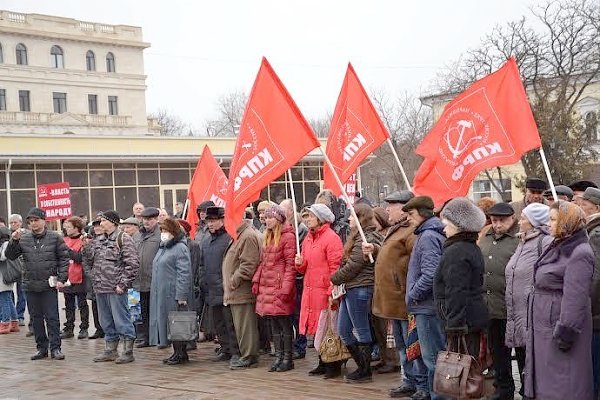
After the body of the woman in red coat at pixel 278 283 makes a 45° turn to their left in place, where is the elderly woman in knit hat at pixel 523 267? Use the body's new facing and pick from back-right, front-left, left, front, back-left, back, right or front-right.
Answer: front-left

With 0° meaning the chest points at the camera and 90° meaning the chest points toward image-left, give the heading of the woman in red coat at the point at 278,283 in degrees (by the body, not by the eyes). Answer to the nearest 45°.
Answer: approximately 45°

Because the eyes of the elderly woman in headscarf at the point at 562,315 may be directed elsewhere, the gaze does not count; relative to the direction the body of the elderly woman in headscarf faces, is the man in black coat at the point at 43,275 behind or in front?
in front

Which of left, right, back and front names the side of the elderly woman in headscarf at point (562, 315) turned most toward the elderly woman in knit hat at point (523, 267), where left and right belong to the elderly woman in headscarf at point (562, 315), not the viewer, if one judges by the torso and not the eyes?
right

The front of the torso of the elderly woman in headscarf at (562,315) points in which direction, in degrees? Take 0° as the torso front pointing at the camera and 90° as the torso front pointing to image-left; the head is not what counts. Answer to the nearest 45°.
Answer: approximately 90°

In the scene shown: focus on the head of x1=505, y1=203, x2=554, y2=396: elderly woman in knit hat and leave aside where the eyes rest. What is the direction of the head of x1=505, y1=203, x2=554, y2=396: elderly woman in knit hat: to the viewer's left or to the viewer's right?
to the viewer's left

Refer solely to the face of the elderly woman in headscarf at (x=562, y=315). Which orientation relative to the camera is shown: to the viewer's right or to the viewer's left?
to the viewer's left

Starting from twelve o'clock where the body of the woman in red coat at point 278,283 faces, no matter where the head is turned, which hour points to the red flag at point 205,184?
The red flag is roughly at 4 o'clock from the woman in red coat.

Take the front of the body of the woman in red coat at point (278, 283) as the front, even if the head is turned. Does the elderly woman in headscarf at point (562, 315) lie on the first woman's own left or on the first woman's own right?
on the first woman's own left

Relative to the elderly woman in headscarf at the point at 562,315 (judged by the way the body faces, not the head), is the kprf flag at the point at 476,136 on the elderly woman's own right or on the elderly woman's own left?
on the elderly woman's own right

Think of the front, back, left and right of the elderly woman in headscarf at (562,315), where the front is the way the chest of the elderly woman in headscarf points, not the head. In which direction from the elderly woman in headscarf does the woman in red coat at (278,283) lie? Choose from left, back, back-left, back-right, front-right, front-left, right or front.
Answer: front-right

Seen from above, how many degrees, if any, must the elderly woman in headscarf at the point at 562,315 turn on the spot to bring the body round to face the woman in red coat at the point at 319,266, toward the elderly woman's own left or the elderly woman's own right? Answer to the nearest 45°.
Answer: approximately 45° to the elderly woman's own right

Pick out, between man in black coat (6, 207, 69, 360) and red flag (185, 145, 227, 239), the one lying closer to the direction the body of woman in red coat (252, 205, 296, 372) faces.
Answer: the man in black coat

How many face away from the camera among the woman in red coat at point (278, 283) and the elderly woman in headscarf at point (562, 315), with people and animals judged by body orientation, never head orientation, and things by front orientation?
0

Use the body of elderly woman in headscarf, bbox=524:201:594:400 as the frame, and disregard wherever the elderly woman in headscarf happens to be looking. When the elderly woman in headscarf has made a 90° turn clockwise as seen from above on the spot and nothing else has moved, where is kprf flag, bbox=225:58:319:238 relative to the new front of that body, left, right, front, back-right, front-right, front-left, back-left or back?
front-left

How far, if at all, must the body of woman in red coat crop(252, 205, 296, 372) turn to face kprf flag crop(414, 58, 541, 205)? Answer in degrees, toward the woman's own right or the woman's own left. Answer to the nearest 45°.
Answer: approximately 135° to the woman's own left
